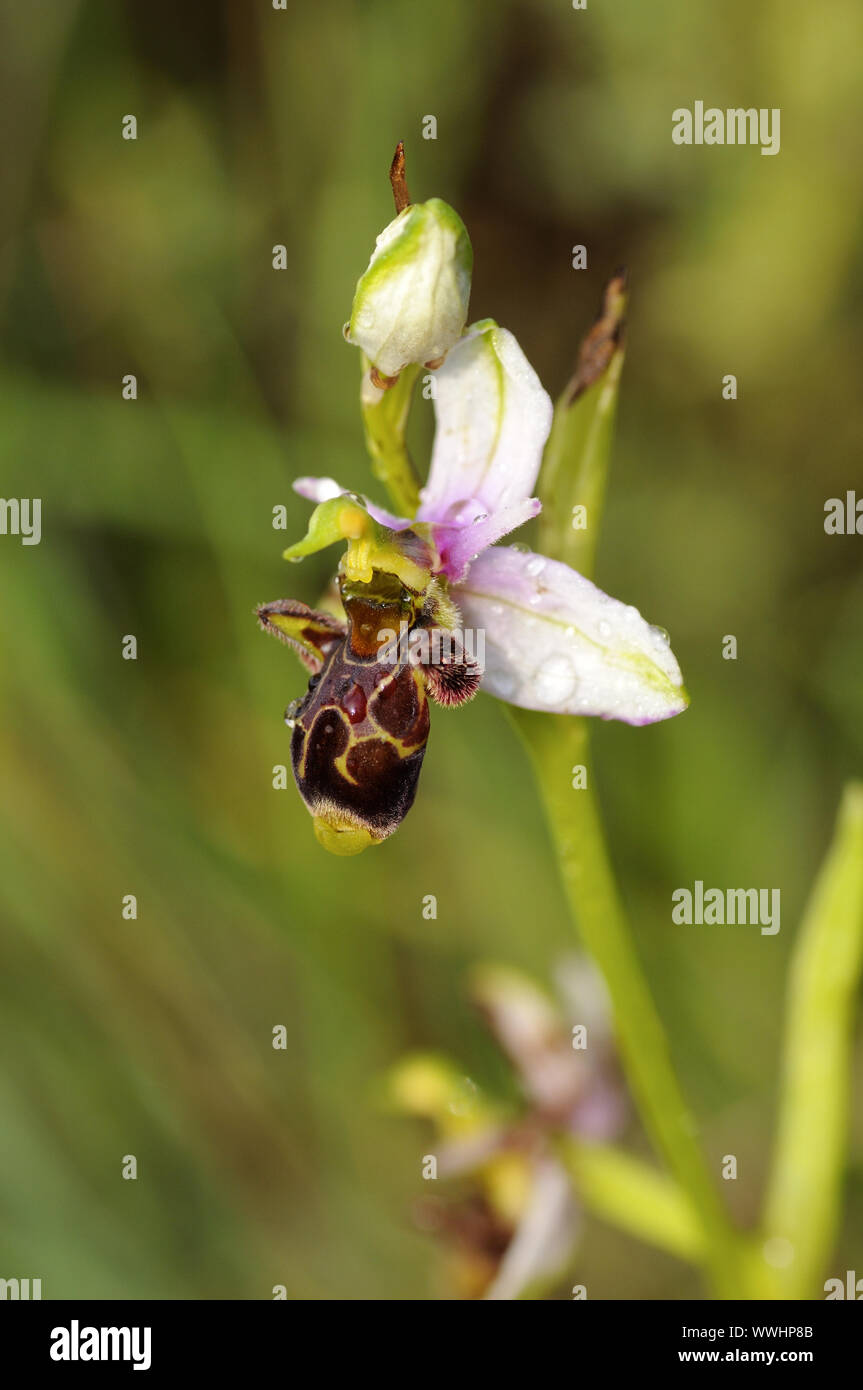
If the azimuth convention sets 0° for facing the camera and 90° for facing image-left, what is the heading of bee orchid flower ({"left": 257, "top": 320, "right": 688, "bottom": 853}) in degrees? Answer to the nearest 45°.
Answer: approximately 45°
